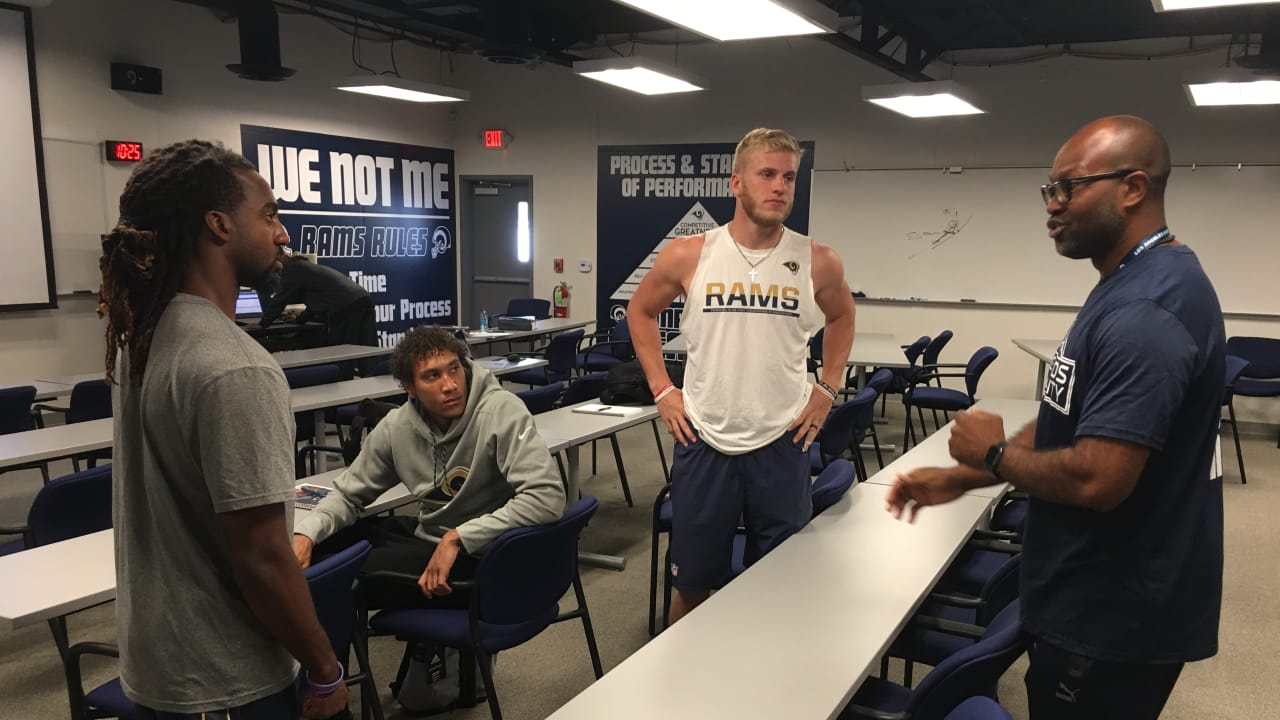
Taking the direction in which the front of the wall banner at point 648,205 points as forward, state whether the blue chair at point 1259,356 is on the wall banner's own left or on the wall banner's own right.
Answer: on the wall banner's own left

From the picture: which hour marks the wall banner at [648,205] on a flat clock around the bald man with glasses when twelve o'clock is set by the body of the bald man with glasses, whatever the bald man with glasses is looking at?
The wall banner is roughly at 2 o'clock from the bald man with glasses.

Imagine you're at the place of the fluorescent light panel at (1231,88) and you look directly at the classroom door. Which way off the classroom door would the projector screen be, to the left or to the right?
left

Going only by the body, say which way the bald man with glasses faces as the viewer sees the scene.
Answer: to the viewer's left

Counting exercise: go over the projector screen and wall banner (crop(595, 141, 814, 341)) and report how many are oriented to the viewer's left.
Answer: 0

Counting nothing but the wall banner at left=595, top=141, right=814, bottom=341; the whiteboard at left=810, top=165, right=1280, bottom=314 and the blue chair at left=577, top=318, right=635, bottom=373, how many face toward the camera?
2

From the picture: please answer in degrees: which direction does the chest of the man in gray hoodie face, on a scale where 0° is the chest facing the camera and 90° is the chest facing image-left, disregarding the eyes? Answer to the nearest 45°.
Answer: approximately 45°

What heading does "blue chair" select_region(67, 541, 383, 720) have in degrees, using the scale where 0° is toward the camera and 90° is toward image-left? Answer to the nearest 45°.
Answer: approximately 90°

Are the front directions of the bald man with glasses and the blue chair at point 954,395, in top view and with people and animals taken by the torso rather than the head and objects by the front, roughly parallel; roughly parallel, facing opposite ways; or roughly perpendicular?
roughly parallel

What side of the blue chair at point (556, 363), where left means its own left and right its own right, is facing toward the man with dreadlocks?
left

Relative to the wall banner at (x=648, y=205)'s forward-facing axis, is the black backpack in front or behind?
in front

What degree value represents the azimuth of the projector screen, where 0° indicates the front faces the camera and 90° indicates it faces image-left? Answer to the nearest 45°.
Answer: approximately 315°

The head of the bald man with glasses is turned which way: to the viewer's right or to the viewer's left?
to the viewer's left

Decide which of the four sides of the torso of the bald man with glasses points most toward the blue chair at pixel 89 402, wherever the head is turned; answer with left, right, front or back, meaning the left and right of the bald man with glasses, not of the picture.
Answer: front

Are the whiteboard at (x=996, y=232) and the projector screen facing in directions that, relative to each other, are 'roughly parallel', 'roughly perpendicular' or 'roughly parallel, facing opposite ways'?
roughly perpendicular

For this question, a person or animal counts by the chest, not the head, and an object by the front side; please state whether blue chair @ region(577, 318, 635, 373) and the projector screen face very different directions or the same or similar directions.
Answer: very different directions

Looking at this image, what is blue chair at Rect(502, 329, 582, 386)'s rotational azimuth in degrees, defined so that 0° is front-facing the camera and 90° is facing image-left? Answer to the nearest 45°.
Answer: approximately 90°

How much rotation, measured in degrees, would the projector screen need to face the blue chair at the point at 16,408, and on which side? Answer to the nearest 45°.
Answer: approximately 45° to its right

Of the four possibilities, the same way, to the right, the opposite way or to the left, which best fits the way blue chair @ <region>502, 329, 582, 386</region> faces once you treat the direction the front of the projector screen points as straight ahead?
the opposite way

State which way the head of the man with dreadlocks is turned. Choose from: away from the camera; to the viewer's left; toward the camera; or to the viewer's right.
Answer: to the viewer's right
